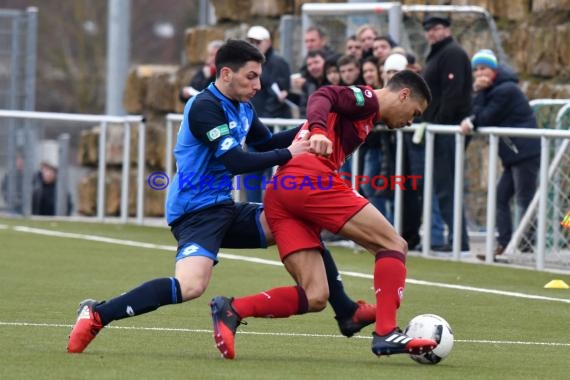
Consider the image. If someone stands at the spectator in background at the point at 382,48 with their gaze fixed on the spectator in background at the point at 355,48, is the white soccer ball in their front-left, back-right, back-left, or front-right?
back-left

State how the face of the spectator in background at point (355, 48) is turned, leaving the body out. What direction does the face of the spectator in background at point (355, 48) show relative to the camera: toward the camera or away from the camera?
toward the camera

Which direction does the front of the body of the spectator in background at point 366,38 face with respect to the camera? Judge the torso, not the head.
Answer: toward the camera

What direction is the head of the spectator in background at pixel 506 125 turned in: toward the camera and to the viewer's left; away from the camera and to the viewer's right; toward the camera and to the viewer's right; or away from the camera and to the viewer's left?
toward the camera and to the viewer's left

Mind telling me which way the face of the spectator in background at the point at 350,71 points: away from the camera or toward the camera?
toward the camera

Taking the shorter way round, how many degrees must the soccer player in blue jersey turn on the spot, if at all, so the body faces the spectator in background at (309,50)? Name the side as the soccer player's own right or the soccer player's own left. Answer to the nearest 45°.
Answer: approximately 90° to the soccer player's own left

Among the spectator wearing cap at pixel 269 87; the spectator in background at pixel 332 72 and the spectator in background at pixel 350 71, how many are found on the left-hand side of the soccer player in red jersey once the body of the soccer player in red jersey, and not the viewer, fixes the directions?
3

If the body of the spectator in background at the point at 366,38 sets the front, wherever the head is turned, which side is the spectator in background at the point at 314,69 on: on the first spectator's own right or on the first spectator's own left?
on the first spectator's own right

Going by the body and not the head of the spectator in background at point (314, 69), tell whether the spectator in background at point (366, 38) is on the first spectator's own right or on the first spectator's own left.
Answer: on the first spectator's own left

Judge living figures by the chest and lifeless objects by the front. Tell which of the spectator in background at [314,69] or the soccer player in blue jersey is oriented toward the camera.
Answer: the spectator in background

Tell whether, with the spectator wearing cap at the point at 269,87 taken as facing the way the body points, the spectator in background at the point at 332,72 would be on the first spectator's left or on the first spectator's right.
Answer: on the first spectator's left
